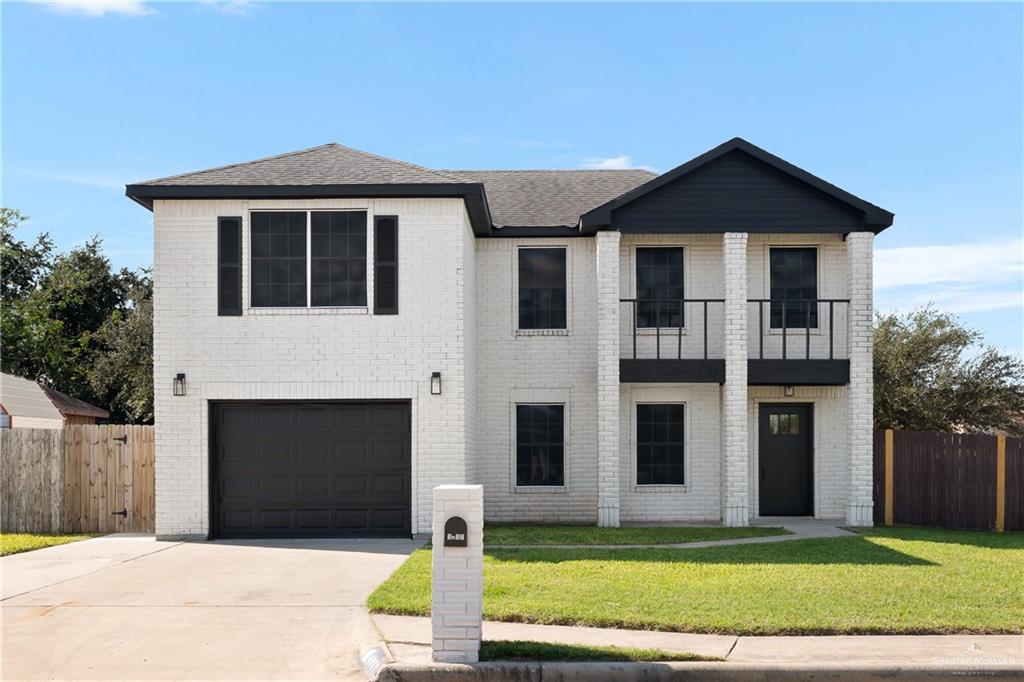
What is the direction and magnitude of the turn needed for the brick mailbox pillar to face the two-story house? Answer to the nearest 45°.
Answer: approximately 180°

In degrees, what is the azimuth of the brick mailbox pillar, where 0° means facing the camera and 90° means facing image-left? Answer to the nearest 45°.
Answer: approximately 0°

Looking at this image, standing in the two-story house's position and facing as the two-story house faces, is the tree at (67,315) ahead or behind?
behind

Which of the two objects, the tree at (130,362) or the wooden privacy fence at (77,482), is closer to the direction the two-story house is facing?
the wooden privacy fence

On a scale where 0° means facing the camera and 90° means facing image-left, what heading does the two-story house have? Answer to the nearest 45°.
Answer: approximately 0°

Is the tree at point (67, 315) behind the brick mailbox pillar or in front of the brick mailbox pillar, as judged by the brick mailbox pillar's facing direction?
behind

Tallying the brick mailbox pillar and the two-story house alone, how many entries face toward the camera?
2
